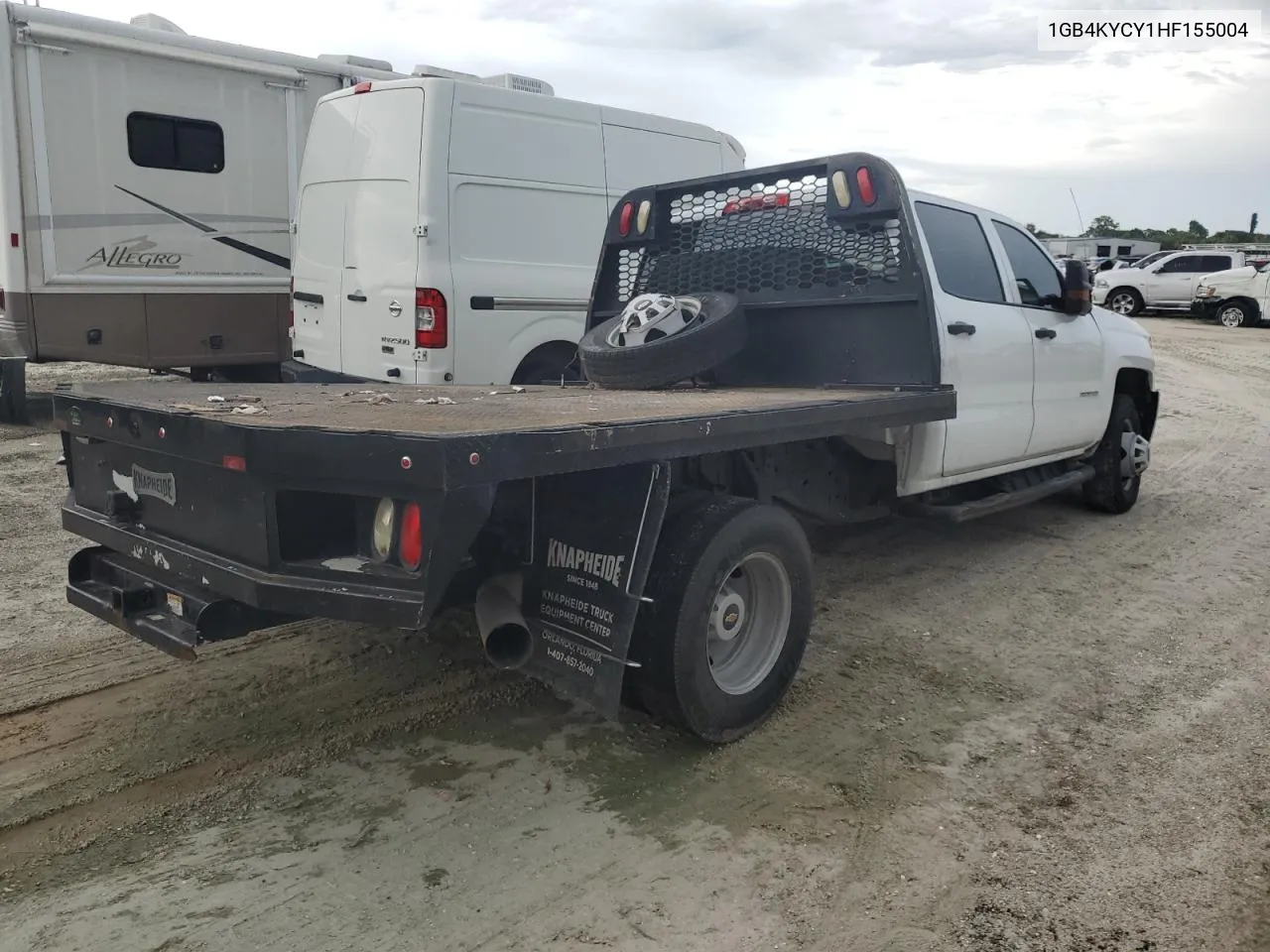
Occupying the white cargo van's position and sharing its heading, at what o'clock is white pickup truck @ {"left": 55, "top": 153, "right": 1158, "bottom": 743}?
The white pickup truck is roughly at 4 o'clock from the white cargo van.

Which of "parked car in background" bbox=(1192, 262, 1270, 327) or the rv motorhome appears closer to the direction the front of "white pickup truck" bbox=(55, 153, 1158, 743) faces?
the parked car in background

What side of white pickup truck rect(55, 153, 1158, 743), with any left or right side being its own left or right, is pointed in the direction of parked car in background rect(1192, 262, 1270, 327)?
front

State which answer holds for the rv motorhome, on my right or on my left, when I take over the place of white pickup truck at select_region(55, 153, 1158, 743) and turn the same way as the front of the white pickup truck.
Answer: on my left

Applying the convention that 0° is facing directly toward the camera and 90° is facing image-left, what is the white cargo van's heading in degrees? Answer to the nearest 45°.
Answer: approximately 225°

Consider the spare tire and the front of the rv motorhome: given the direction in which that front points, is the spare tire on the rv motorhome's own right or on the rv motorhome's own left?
on the rv motorhome's own right

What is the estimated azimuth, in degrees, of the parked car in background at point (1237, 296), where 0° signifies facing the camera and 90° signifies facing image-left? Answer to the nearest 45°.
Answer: approximately 45°

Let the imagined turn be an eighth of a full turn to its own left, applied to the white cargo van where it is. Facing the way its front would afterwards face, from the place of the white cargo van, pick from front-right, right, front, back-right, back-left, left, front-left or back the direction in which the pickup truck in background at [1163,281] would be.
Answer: front-right

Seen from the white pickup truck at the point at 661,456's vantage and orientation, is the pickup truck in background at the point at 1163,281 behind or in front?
in front

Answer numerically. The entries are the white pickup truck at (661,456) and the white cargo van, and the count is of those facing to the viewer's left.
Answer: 0

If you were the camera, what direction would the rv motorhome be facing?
facing away from the viewer and to the right of the viewer

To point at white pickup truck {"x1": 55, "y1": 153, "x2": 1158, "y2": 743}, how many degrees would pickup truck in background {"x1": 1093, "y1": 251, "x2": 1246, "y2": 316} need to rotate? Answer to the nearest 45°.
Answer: approximately 90° to its left

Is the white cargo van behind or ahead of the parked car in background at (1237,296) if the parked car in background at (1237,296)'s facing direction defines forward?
ahead

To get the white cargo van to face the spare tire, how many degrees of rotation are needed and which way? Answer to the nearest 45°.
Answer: approximately 90° to its right

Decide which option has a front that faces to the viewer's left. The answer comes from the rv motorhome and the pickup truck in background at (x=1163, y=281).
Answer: the pickup truck in background

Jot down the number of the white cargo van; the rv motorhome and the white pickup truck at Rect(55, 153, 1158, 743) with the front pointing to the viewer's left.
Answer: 0

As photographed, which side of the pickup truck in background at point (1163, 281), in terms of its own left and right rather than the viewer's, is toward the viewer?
left

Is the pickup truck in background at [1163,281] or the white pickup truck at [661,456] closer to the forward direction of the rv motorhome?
the pickup truck in background
